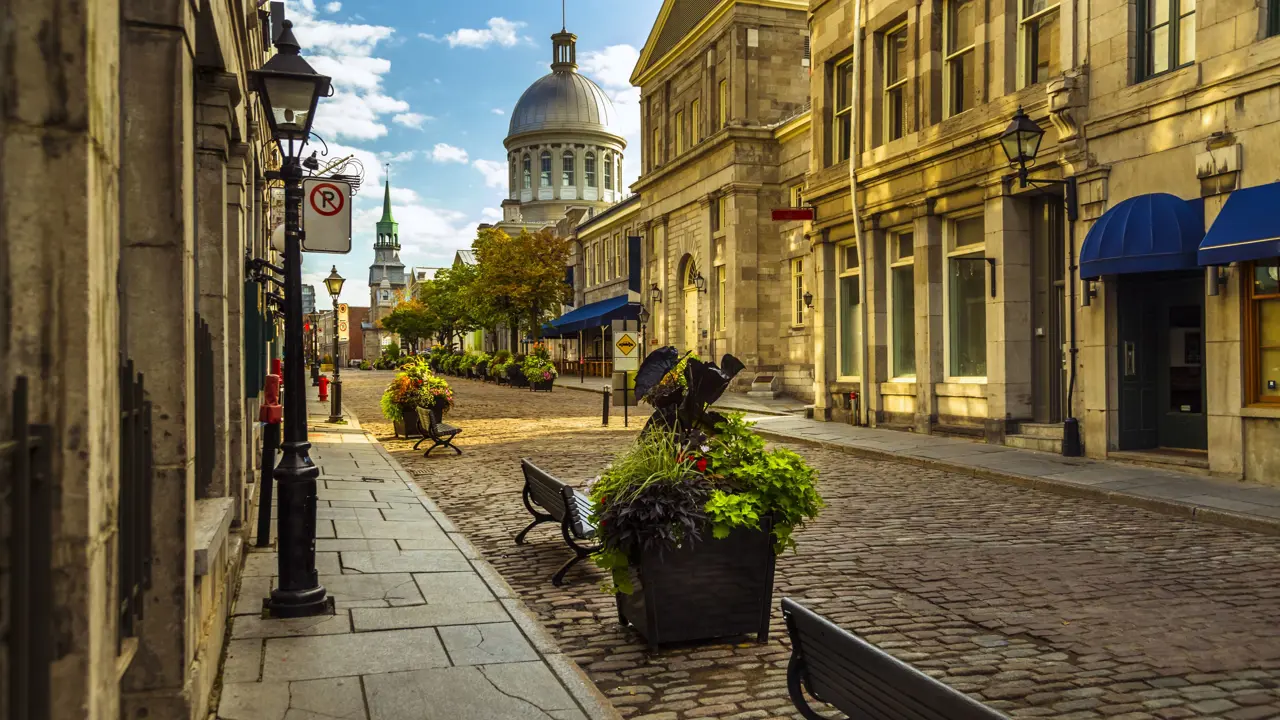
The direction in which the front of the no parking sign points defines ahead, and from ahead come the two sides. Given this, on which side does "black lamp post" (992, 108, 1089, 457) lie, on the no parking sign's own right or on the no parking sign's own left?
on the no parking sign's own left

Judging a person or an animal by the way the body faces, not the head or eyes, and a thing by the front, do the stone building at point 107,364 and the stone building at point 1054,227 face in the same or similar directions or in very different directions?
very different directions

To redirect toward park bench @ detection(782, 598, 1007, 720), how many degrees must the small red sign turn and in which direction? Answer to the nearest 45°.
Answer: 0° — it already faces it

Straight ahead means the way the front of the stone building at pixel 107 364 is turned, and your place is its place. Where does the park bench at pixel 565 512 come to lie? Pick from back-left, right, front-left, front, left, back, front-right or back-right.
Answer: front-left

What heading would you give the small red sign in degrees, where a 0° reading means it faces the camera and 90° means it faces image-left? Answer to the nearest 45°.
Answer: approximately 0°

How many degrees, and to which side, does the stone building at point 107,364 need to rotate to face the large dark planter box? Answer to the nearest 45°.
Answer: approximately 45° to its left

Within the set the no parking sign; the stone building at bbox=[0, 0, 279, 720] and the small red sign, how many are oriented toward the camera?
2

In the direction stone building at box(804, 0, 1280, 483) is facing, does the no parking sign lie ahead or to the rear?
ahead

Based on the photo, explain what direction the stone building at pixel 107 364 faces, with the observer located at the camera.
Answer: facing to the right of the viewer

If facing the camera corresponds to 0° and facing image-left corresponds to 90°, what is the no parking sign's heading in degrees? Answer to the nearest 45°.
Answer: approximately 0°

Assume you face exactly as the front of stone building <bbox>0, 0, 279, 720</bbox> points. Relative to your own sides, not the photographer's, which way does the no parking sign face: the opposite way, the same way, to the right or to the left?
to the right

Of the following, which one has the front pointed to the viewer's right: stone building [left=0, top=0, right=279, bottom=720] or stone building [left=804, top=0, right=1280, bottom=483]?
stone building [left=0, top=0, right=279, bottom=720]

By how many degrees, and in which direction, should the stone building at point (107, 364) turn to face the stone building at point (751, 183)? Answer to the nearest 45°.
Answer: approximately 45° to its left
